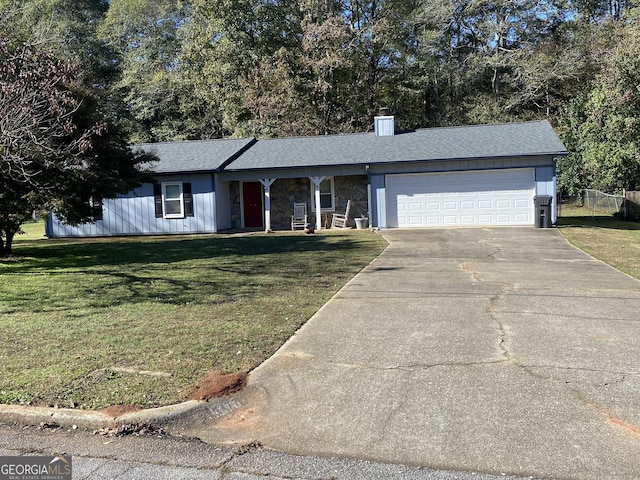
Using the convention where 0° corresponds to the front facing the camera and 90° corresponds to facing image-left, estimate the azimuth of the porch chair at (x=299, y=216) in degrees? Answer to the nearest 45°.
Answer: approximately 0°

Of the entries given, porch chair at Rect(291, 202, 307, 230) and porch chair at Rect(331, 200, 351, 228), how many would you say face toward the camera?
1

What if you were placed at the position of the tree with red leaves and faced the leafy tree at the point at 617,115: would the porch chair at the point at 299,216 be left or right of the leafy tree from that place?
left

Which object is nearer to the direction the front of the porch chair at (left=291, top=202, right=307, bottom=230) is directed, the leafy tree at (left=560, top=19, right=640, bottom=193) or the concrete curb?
the concrete curb

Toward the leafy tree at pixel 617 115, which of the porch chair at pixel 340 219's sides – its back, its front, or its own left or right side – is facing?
back

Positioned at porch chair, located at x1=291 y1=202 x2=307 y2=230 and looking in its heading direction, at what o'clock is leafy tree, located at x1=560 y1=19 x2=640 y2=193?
The leafy tree is roughly at 9 o'clock from the porch chair.

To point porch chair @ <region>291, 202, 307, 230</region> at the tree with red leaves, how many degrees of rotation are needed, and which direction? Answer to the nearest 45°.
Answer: approximately 45° to its right

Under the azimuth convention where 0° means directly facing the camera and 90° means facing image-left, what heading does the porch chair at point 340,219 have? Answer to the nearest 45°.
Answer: approximately 90°

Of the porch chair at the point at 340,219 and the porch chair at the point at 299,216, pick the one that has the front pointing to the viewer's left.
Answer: the porch chair at the point at 340,219

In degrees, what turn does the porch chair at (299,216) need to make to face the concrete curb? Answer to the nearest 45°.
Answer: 0° — it already faces it
